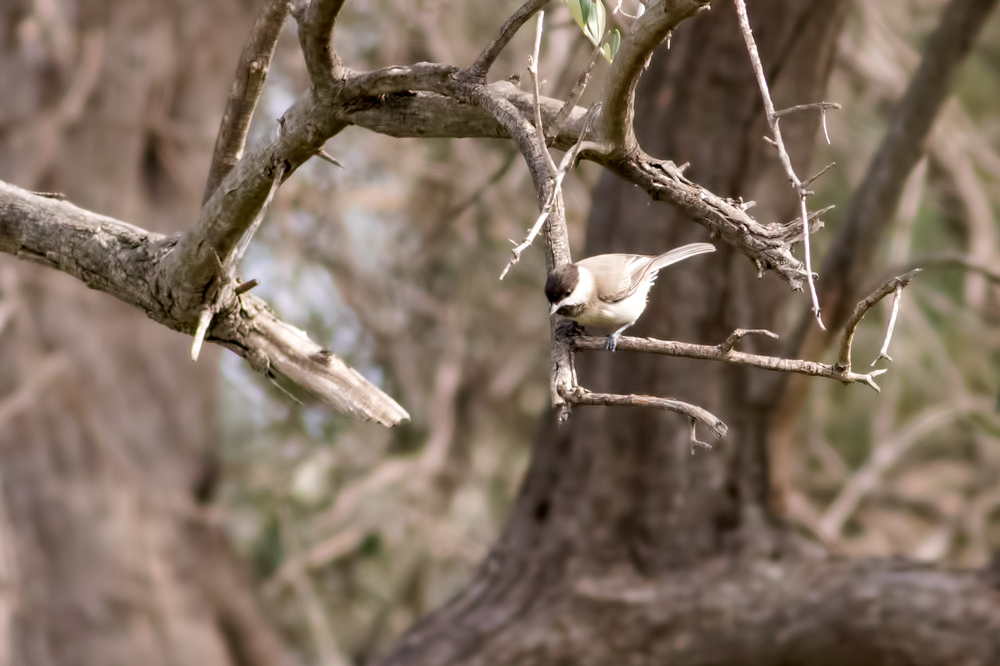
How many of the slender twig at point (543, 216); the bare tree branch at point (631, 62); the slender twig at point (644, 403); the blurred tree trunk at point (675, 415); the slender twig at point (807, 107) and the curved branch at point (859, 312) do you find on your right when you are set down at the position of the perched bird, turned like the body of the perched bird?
1

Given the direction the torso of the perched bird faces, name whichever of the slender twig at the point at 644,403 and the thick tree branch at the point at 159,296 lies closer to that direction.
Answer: the thick tree branch

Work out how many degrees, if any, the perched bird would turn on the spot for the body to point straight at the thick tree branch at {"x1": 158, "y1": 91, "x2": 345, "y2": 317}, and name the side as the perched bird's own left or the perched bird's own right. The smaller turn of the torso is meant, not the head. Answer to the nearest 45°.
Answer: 0° — it already faces it

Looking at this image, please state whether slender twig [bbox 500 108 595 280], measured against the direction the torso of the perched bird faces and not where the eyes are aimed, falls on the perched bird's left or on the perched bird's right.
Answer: on the perched bird's right

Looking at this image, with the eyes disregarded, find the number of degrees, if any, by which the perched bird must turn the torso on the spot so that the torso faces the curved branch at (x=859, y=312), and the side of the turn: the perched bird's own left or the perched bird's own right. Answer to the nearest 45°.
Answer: approximately 135° to the perched bird's own left

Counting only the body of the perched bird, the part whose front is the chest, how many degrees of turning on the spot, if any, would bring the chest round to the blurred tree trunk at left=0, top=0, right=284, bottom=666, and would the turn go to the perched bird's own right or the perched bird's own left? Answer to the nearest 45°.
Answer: approximately 45° to the perched bird's own right

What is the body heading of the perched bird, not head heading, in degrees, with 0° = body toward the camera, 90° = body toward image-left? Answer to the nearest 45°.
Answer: approximately 90°

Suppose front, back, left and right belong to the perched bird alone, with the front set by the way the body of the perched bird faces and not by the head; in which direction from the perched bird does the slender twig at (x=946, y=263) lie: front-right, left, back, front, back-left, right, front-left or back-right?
back-right

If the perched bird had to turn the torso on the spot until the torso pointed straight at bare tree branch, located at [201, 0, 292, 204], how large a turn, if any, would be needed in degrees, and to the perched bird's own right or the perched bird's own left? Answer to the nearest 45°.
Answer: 0° — it already faces it

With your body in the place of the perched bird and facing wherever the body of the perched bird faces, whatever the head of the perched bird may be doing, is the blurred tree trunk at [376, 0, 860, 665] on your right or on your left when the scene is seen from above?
on your right

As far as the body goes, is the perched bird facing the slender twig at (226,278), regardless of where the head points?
yes
